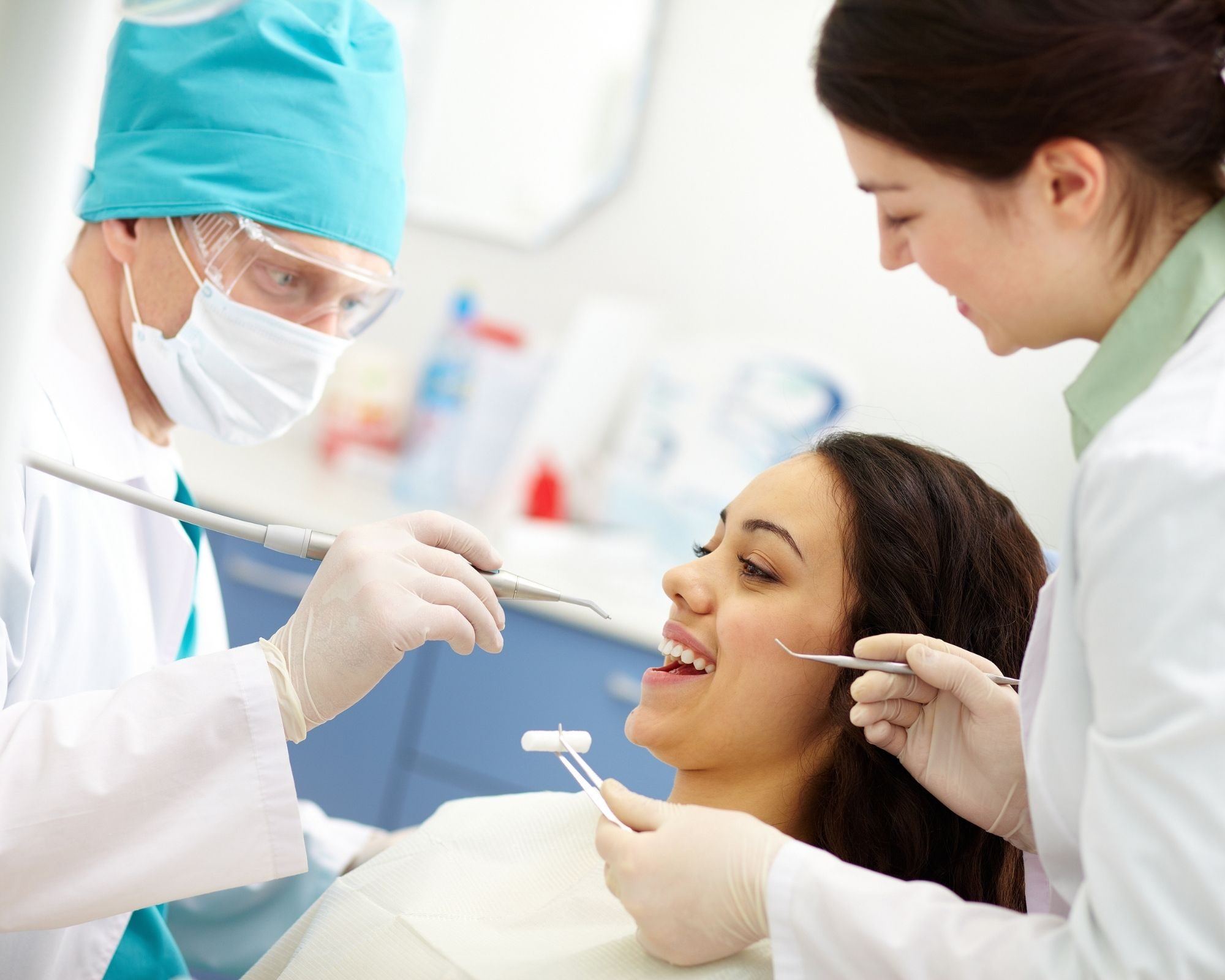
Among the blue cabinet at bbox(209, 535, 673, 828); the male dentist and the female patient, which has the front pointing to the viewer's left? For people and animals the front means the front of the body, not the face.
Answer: the female patient

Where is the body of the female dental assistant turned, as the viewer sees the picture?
to the viewer's left

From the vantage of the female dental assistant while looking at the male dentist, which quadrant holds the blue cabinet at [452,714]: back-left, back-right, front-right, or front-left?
front-right

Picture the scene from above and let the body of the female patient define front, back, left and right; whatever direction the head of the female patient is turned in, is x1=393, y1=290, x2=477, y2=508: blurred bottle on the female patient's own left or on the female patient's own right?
on the female patient's own right

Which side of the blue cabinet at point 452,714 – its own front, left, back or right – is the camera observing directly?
front

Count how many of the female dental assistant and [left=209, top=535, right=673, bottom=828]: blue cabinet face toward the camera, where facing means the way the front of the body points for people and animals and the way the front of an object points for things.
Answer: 1

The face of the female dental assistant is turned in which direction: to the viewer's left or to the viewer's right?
to the viewer's left

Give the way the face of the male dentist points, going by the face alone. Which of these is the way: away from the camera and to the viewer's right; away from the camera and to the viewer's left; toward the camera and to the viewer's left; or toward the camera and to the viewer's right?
toward the camera and to the viewer's right

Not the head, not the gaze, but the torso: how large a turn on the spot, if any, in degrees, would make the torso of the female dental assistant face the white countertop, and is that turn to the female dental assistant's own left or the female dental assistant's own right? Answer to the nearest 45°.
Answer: approximately 45° to the female dental assistant's own right

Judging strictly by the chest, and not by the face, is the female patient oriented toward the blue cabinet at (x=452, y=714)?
no

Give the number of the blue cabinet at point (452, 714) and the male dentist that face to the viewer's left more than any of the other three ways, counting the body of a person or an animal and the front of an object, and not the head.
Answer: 0

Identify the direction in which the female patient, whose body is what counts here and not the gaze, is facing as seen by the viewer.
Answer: to the viewer's left

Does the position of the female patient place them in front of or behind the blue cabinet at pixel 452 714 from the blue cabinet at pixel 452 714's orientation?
in front

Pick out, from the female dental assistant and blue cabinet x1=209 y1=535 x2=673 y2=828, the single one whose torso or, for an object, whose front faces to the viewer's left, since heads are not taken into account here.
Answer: the female dental assistant

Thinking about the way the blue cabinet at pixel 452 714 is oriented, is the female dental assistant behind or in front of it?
in front
